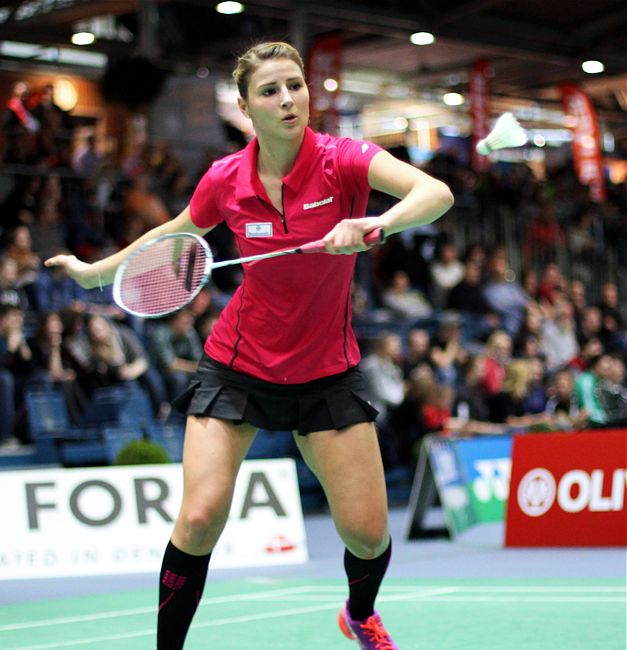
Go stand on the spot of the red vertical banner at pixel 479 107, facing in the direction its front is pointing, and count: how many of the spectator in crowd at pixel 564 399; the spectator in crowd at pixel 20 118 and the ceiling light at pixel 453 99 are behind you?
1

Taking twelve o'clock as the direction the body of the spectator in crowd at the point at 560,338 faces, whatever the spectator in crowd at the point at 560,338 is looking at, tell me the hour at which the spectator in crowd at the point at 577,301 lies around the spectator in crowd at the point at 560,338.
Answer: the spectator in crowd at the point at 577,301 is roughly at 5 o'clock from the spectator in crowd at the point at 560,338.

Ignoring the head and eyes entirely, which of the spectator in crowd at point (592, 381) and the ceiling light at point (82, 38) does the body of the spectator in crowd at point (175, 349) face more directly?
the spectator in crowd

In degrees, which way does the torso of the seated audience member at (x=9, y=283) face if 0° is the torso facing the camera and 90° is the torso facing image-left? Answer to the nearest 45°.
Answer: approximately 0°

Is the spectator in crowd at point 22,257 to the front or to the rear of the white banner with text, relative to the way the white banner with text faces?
to the rear

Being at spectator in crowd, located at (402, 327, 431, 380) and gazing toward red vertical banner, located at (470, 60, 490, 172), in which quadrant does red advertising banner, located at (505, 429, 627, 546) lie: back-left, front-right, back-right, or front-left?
back-right

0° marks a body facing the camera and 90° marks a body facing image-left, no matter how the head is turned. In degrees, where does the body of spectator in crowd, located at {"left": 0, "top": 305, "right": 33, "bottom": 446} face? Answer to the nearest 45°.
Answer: approximately 0°
